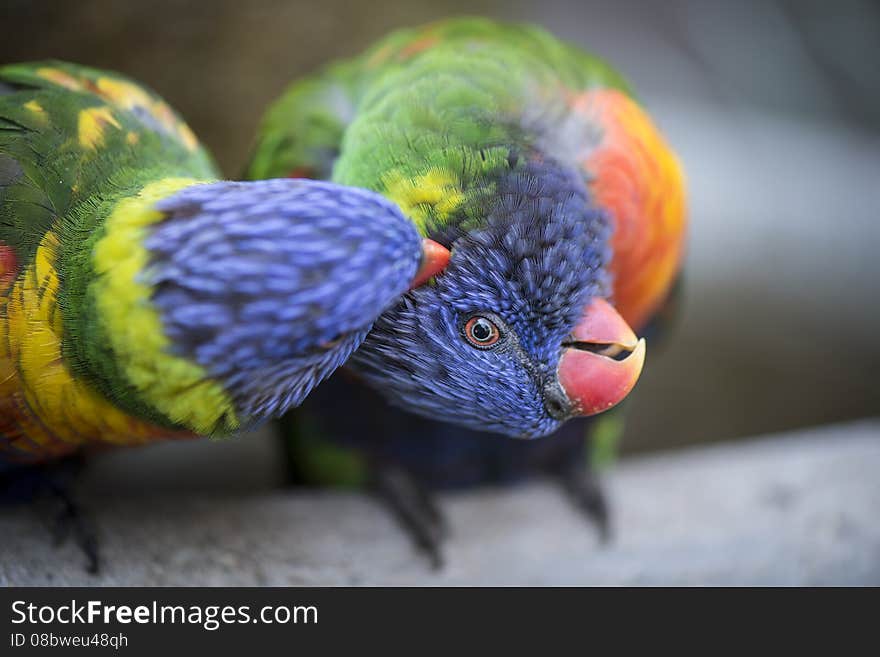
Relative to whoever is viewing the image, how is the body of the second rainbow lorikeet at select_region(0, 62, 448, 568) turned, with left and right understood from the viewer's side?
facing to the right of the viewer
